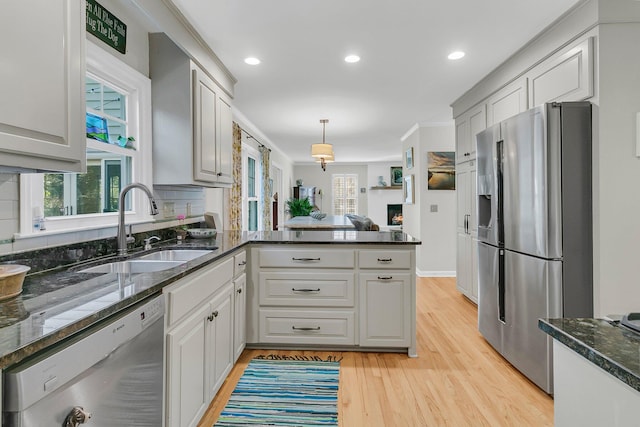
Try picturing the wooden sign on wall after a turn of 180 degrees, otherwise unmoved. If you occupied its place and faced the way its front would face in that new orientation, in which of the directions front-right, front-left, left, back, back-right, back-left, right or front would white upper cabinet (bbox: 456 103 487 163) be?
back-right

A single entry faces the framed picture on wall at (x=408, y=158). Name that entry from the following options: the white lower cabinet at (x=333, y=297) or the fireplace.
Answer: the fireplace

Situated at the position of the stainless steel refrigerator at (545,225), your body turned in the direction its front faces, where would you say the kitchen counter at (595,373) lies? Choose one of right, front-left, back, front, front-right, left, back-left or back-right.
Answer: front-left

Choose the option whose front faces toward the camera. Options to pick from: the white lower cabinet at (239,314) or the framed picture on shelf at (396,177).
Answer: the framed picture on shelf

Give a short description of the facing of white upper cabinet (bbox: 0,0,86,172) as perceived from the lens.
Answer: facing the viewer and to the right of the viewer

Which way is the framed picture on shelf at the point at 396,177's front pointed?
toward the camera

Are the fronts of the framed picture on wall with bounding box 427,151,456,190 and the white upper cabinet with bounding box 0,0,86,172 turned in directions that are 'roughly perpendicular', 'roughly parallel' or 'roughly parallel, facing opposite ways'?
roughly perpendicular

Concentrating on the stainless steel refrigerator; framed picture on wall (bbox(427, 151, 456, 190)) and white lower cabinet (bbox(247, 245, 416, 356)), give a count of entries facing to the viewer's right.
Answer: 0

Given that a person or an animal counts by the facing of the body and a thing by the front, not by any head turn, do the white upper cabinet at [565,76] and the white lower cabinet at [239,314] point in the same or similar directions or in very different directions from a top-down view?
very different directions

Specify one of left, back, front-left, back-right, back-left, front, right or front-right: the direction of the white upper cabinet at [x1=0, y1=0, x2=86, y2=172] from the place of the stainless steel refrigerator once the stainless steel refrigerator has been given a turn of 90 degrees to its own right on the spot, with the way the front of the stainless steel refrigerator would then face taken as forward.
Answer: left

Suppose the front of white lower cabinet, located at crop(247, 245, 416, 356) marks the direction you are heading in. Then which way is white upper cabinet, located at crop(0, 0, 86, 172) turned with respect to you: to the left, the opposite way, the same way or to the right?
to the left

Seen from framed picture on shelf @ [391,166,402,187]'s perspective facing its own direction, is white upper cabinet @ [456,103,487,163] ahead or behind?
ahead

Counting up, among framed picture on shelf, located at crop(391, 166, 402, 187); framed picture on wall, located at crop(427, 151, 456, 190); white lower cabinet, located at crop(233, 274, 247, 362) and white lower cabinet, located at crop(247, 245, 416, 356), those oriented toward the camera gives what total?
3

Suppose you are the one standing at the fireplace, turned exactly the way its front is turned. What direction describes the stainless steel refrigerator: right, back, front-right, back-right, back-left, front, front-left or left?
front

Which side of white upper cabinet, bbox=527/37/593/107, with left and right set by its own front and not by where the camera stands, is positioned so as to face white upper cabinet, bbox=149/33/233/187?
front

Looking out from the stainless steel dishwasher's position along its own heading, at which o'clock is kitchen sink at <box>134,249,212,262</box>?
The kitchen sink is roughly at 8 o'clock from the stainless steel dishwasher.

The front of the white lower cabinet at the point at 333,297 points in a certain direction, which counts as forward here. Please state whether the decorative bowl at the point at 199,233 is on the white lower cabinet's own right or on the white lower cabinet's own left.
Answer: on the white lower cabinet's own right
